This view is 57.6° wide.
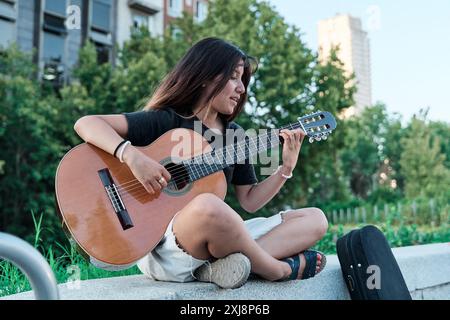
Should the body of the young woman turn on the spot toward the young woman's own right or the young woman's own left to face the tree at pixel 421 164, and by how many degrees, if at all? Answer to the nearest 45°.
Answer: approximately 90° to the young woman's own left

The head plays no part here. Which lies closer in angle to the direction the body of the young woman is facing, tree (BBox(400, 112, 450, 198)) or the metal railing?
the metal railing

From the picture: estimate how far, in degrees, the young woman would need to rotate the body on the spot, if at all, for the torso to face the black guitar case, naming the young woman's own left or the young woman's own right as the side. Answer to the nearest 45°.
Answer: approximately 45° to the young woman's own left

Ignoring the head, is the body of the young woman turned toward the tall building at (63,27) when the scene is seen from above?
no

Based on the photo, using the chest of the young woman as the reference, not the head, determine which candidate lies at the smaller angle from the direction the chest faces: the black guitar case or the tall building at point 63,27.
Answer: the black guitar case

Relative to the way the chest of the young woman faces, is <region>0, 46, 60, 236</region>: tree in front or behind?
behind

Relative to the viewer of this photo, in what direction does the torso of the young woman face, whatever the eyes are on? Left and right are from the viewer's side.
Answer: facing the viewer and to the right of the viewer

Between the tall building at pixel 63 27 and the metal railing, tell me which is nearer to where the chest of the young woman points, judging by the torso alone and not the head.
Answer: the metal railing

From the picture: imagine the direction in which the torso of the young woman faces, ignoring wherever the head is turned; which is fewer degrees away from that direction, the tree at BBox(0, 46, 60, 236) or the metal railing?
the metal railing

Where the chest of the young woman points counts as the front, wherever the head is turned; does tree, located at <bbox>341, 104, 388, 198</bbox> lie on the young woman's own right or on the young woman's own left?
on the young woman's own left

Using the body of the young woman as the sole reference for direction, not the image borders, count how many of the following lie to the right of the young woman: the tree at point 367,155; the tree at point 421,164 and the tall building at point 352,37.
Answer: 0

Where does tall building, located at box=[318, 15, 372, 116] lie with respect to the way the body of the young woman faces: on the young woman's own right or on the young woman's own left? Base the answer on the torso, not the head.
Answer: on the young woman's own left

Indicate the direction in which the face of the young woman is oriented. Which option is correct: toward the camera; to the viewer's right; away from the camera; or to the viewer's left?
to the viewer's right

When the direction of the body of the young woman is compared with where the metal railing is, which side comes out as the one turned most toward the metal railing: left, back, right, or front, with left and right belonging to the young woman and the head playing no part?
right
